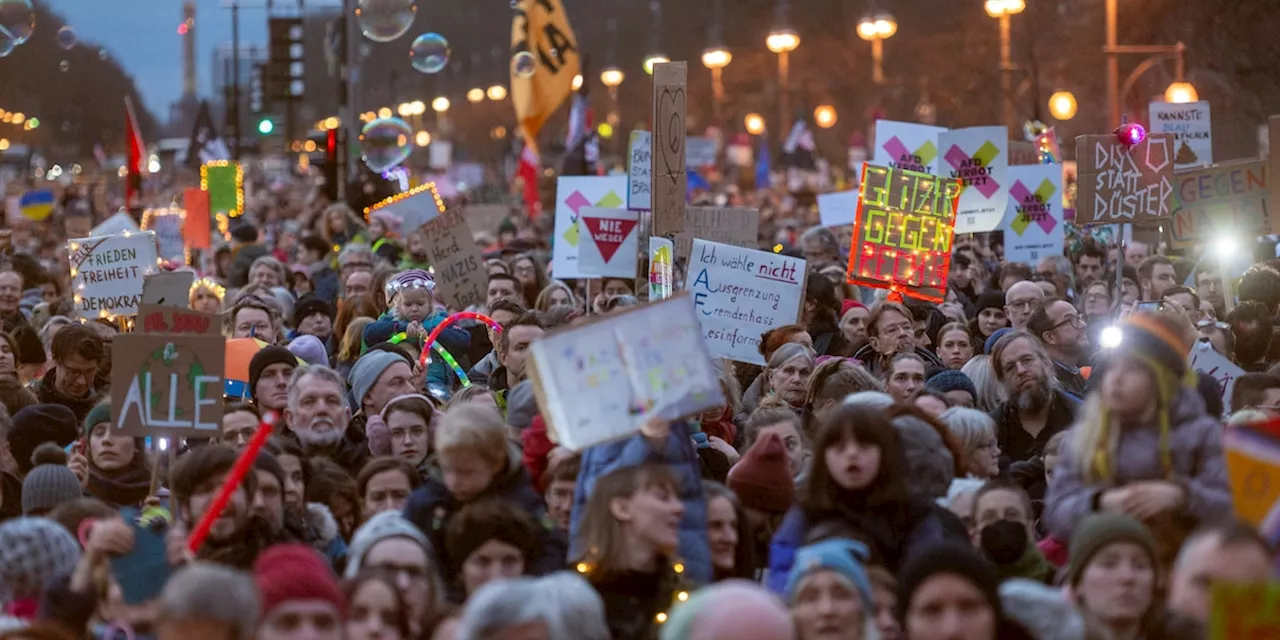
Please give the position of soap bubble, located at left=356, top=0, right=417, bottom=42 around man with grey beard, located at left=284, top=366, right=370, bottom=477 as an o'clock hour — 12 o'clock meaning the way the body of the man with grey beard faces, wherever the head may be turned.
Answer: The soap bubble is roughly at 6 o'clock from the man with grey beard.

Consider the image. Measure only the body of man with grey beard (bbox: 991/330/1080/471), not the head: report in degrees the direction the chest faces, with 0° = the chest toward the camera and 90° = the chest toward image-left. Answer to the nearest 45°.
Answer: approximately 0°

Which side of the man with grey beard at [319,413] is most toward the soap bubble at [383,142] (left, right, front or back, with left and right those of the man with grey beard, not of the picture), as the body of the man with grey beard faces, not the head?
back

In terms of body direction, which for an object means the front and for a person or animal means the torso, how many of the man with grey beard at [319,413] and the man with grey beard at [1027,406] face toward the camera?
2

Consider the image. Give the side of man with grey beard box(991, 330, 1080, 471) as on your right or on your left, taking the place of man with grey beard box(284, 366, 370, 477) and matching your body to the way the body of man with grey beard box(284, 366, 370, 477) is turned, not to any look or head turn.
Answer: on your left

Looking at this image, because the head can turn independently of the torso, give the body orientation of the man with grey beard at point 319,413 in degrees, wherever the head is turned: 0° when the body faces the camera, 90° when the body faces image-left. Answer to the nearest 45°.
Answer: approximately 0°

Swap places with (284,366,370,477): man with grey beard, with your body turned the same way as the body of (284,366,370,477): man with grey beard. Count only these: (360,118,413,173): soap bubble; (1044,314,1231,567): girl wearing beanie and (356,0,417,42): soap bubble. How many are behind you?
2

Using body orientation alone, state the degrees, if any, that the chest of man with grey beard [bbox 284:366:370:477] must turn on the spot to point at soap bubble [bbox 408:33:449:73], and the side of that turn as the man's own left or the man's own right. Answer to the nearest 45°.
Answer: approximately 180°
